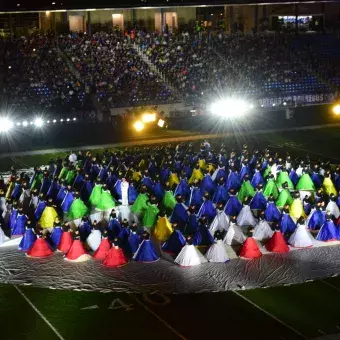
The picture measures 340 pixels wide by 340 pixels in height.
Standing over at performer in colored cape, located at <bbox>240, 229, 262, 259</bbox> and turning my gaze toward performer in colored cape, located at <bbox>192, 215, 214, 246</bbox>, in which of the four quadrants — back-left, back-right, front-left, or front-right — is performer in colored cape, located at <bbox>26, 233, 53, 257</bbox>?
front-left

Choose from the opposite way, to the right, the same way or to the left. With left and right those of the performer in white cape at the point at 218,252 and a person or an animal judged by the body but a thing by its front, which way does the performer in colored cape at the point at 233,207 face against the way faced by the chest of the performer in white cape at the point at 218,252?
the same way

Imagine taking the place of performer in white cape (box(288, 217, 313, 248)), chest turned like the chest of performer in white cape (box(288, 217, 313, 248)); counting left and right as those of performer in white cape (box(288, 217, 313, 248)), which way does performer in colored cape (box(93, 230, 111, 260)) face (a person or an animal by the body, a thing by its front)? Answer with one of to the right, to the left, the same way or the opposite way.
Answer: the same way

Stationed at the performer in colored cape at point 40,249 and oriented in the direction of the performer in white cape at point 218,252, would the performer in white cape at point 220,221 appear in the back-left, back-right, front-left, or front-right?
front-left

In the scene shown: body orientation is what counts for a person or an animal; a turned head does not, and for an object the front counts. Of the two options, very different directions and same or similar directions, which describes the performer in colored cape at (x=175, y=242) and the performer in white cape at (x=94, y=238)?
same or similar directions

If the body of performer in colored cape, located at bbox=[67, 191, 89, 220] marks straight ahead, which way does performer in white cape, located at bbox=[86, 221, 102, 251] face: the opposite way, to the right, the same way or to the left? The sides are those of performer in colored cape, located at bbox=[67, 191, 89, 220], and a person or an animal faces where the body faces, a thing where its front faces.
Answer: the same way
